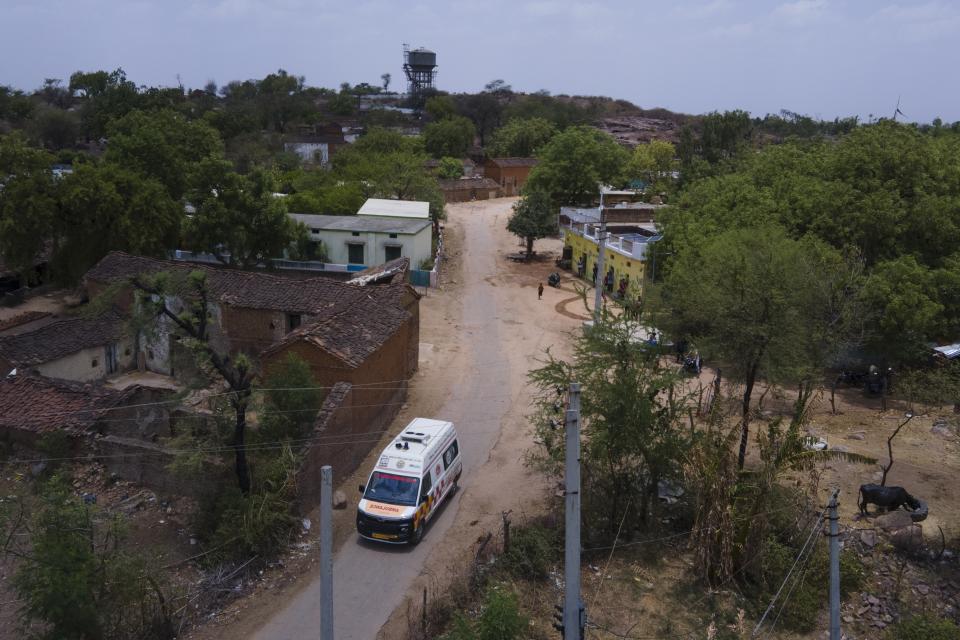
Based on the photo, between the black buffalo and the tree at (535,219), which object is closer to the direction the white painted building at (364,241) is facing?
the black buffalo

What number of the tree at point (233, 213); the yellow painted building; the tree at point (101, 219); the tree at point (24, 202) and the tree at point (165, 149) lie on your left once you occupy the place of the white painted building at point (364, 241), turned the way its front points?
1

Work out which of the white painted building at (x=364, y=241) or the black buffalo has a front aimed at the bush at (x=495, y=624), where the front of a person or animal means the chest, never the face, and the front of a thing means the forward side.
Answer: the white painted building

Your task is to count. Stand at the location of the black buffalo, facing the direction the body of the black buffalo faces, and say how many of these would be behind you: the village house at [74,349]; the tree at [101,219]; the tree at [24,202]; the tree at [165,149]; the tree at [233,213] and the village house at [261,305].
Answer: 6

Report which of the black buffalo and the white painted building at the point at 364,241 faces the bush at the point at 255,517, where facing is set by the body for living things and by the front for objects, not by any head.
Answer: the white painted building

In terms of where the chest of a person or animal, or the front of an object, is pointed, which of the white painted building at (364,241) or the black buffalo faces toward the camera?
the white painted building

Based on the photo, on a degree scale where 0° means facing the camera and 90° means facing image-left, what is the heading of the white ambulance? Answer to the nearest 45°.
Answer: approximately 45°

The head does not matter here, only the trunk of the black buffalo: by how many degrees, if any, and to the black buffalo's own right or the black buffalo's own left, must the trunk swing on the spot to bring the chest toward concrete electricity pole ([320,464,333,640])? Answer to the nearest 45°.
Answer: approximately 135° to the black buffalo's own right

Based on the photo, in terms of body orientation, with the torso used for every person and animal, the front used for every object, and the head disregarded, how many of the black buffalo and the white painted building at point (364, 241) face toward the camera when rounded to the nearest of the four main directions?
1

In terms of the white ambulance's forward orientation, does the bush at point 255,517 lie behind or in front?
in front

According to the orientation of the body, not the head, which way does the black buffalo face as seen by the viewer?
to the viewer's right

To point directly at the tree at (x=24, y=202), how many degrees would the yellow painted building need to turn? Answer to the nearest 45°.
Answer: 0° — it already faces it

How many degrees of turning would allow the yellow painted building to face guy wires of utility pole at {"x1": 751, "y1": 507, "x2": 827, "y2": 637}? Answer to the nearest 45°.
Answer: approximately 45° to its left

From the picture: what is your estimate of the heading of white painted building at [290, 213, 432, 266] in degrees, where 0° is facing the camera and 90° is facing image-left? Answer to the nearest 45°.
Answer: approximately 0°

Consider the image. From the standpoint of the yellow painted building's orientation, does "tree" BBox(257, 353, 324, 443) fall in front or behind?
in front

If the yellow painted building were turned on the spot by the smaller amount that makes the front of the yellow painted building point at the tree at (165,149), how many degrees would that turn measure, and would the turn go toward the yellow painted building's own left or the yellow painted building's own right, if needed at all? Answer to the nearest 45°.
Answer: approximately 45° to the yellow painted building's own right
